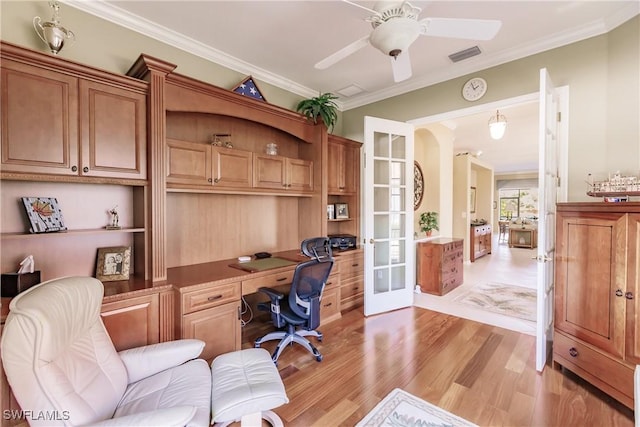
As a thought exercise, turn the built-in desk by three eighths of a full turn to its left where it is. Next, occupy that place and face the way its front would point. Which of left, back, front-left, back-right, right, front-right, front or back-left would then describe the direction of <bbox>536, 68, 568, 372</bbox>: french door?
right

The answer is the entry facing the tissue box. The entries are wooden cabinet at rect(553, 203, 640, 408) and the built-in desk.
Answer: the wooden cabinet

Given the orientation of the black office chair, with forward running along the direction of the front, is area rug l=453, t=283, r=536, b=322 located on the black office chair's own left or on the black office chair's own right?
on the black office chair's own right

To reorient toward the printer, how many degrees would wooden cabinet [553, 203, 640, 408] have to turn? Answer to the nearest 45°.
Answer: approximately 45° to its right

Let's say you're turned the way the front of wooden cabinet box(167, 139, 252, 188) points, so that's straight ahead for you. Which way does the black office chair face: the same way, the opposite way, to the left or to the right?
the opposite way

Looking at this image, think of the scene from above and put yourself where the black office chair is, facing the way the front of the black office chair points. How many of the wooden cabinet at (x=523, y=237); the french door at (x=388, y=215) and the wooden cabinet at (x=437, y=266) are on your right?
3

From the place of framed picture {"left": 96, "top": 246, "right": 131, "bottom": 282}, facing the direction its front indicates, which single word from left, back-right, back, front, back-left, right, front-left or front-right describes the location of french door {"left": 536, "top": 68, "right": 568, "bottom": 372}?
front-left

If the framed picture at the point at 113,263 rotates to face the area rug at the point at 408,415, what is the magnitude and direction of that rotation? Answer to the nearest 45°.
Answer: approximately 45° to its left

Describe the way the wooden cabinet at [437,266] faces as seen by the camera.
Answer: facing the viewer and to the right of the viewer

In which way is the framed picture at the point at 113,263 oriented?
toward the camera

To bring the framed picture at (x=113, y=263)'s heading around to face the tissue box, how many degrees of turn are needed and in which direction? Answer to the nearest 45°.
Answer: approximately 45° to its right

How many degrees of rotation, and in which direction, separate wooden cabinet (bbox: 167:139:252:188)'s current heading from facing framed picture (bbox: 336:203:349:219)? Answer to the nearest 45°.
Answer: approximately 90° to its left

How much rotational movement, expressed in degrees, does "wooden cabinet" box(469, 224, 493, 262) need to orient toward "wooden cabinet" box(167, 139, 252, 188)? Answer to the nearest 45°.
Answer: approximately 45° to its right

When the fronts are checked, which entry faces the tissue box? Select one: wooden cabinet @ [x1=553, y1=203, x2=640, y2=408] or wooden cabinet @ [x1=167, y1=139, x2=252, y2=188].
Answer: wooden cabinet @ [x1=553, y1=203, x2=640, y2=408]

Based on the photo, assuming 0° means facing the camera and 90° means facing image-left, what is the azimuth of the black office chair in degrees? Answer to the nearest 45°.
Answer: approximately 135°

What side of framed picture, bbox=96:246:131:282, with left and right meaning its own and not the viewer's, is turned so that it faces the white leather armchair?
front
